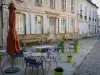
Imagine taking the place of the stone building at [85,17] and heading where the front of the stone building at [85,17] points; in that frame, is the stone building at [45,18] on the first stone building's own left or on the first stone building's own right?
on the first stone building's own right

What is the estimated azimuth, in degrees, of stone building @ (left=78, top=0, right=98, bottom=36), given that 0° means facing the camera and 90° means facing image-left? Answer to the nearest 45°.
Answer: approximately 315°
